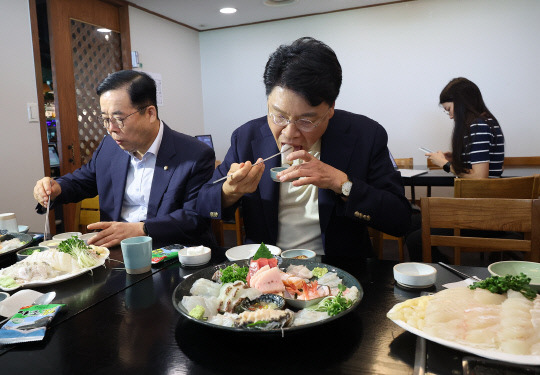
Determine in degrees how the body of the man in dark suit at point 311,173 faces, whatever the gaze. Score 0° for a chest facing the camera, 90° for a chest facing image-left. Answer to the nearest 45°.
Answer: approximately 0°

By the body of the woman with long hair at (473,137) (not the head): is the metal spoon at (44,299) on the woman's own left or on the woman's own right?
on the woman's own left

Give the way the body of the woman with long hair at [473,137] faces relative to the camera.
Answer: to the viewer's left

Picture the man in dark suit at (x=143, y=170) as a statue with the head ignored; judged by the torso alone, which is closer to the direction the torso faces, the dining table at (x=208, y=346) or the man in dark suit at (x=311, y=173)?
the dining table

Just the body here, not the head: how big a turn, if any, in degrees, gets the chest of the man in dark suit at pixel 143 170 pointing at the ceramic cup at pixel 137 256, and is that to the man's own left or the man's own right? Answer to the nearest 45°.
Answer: approximately 45° to the man's own left

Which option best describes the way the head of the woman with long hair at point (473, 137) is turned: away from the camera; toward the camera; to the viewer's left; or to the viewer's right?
to the viewer's left

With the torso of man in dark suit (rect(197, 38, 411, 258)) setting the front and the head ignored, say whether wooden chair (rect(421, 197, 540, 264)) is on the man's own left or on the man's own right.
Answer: on the man's own left

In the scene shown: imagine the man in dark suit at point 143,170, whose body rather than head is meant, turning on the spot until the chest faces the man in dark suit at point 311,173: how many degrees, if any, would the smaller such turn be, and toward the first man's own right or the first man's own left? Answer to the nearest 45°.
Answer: approximately 90° to the first man's own left

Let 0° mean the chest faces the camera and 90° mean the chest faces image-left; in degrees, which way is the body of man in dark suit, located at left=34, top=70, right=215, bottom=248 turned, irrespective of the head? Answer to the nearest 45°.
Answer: approximately 45°

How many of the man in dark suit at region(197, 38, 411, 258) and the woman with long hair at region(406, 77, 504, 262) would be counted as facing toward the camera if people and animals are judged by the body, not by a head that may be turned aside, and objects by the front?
1

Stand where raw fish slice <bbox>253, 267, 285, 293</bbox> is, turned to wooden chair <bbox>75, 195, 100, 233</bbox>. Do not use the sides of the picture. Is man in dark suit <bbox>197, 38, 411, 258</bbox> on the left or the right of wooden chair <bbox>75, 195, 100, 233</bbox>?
right

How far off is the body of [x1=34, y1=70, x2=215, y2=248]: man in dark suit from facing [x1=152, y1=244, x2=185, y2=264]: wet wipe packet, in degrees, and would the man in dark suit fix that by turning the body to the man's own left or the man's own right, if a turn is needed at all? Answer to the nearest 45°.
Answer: approximately 45° to the man's own left
